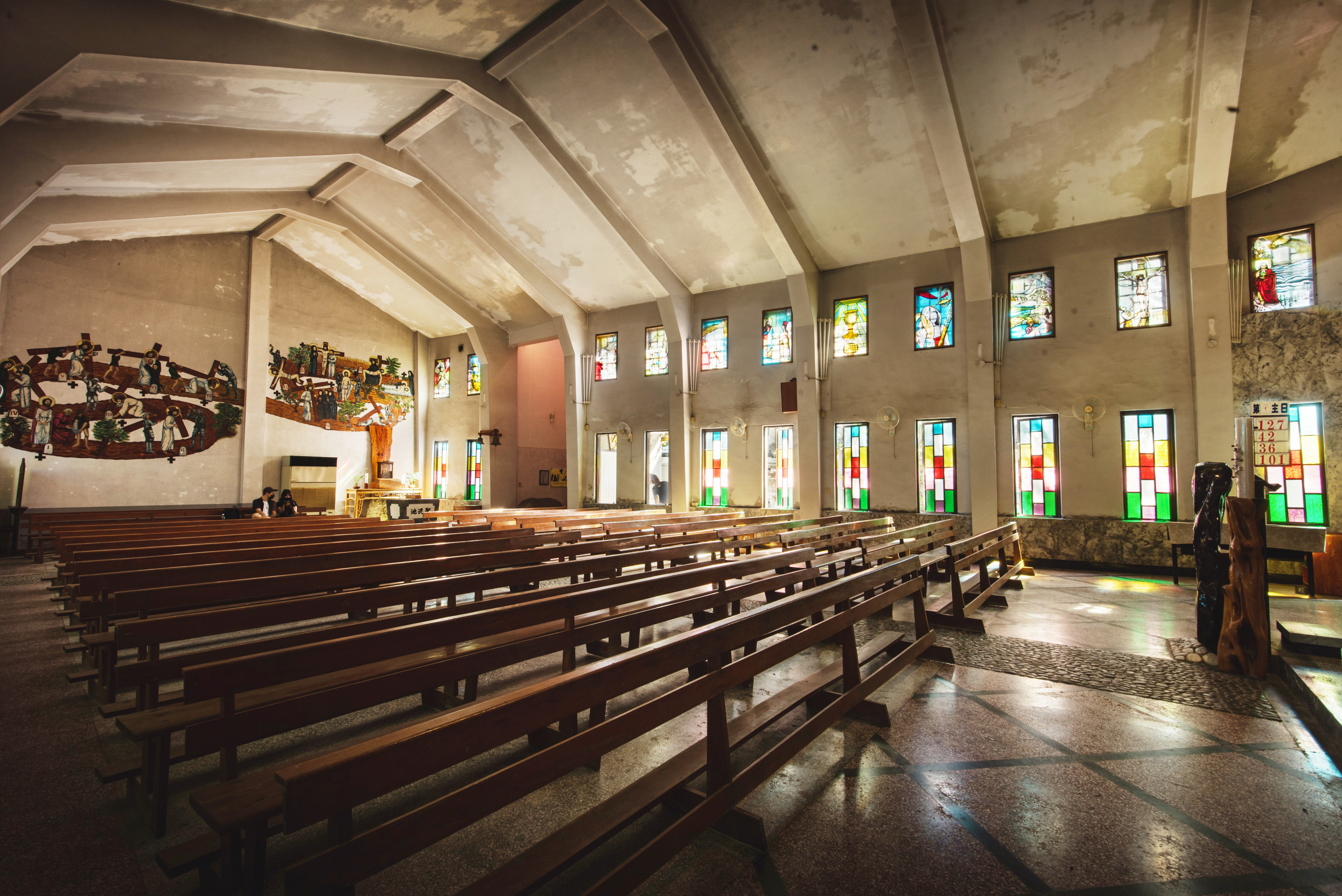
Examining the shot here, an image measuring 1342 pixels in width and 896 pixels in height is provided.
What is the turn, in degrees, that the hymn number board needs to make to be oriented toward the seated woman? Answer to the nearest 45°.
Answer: approximately 45° to its right

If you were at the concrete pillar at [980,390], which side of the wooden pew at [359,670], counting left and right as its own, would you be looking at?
right

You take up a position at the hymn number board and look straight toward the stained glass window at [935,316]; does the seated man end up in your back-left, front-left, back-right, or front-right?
front-left

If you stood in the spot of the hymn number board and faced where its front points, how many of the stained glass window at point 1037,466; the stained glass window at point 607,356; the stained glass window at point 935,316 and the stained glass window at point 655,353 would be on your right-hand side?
4

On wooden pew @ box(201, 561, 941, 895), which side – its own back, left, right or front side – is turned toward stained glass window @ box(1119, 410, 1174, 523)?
right

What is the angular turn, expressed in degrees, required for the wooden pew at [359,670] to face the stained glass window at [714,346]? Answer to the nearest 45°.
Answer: approximately 90° to its right

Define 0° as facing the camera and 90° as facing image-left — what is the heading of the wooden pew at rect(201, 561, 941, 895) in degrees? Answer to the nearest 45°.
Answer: approximately 135°

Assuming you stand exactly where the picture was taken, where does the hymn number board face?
facing the viewer

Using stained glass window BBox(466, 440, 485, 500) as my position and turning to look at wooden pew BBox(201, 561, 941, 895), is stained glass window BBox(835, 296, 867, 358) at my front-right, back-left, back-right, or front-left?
front-left

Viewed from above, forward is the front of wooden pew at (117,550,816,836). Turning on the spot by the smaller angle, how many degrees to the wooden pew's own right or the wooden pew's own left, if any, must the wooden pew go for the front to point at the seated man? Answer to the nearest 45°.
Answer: approximately 45° to the wooden pew's own right

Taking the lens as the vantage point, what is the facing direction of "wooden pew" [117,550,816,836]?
facing away from the viewer and to the left of the viewer

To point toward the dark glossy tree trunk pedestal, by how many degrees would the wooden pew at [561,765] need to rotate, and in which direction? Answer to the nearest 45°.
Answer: approximately 90° to its right

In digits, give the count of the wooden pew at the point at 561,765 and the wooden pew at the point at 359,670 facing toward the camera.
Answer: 0
